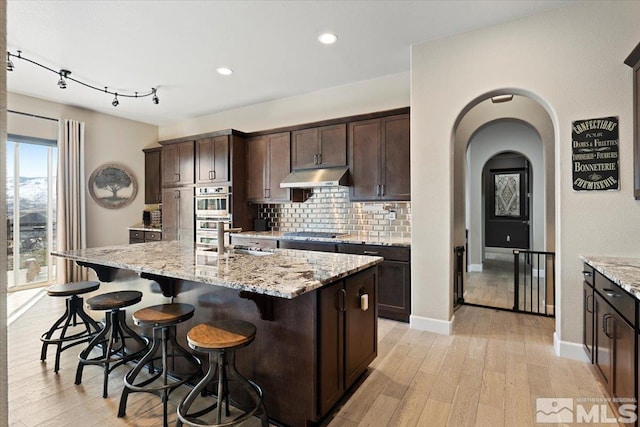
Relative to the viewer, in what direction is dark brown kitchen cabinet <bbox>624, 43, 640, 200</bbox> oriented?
to the viewer's left

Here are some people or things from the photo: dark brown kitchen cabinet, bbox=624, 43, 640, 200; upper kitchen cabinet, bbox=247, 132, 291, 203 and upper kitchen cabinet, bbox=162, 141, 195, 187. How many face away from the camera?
0

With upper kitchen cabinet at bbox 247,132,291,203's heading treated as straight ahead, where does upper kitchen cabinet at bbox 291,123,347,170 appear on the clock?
upper kitchen cabinet at bbox 291,123,347,170 is roughly at 9 o'clock from upper kitchen cabinet at bbox 247,132,291,203.

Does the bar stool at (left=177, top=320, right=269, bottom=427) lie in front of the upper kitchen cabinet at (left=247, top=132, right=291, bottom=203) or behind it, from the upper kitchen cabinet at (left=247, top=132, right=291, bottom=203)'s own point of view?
in front

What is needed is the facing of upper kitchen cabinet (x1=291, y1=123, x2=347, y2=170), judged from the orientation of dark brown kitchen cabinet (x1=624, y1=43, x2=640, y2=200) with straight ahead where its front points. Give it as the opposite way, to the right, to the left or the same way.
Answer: to the left

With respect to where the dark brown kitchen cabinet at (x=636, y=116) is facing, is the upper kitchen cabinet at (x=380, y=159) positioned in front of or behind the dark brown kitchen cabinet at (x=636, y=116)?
in front

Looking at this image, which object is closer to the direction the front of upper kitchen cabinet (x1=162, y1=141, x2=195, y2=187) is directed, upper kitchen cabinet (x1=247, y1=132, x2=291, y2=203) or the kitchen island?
the kitchen island

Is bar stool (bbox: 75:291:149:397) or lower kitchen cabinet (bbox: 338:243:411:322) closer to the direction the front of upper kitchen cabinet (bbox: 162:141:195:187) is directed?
the bar stool

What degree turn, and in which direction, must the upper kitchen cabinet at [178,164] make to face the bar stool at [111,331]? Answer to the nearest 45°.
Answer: approximately 45° to its left

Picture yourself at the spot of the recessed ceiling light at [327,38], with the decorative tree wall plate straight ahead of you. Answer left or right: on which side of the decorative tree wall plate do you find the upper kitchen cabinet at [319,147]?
right

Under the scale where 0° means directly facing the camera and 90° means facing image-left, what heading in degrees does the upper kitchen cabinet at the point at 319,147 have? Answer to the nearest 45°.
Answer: approximately 45°

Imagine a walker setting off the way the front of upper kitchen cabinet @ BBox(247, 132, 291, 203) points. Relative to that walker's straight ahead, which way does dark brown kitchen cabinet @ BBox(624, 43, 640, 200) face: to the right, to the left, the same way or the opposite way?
to the right

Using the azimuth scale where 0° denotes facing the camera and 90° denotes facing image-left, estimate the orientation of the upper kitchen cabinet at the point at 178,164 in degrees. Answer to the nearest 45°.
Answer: approximately 45°

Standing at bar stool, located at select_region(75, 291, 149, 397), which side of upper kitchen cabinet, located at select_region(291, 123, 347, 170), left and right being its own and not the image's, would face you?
front

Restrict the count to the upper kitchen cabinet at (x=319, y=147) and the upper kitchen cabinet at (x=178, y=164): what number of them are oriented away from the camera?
0

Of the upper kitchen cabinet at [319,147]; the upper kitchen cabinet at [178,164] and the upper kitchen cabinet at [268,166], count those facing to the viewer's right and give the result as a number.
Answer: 0

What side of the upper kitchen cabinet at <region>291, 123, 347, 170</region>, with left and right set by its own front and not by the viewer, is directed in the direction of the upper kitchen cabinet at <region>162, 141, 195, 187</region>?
right

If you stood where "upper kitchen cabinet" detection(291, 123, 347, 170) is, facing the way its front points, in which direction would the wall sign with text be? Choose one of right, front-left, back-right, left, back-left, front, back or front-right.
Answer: left
